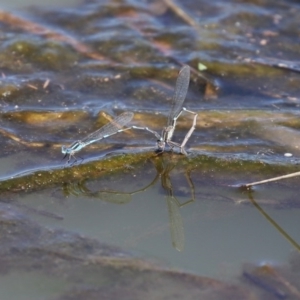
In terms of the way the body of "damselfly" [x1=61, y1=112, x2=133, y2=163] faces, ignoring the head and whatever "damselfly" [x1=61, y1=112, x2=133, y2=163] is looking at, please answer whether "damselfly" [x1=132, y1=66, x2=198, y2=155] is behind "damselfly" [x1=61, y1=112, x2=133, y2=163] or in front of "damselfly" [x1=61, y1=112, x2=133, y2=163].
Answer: behind

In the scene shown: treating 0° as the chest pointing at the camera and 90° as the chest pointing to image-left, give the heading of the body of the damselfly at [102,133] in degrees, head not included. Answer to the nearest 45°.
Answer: approximately 90°
